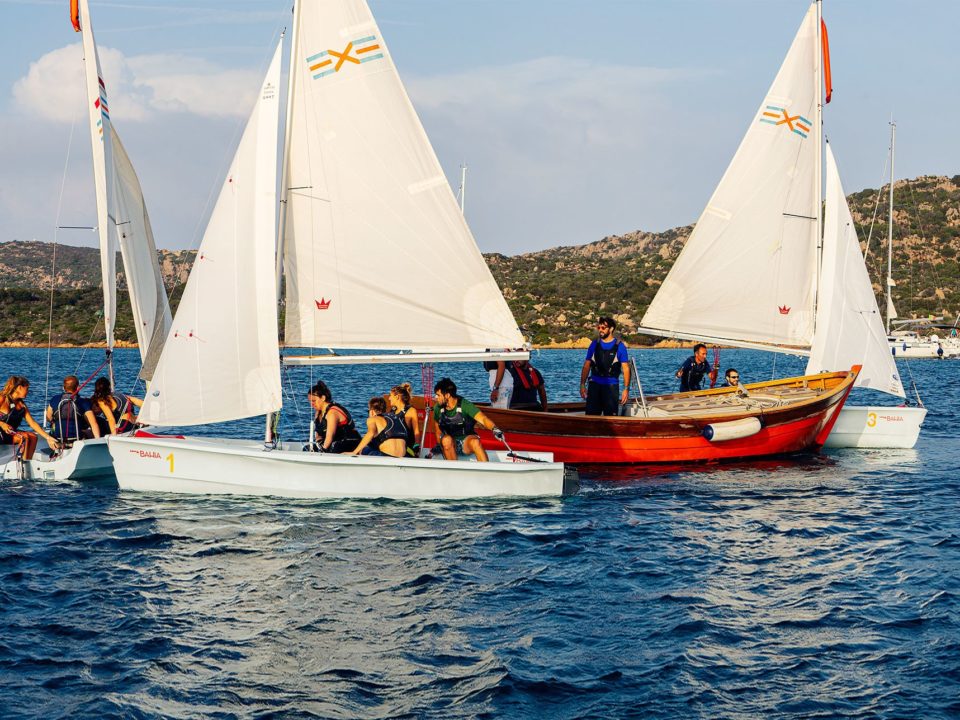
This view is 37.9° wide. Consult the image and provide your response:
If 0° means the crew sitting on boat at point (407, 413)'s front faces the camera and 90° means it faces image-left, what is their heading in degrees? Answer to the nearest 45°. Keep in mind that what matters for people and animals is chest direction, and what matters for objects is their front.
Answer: approximately 90°

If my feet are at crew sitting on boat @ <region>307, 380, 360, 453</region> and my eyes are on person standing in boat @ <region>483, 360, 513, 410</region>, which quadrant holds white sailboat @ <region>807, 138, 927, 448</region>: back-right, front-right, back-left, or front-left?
front-right

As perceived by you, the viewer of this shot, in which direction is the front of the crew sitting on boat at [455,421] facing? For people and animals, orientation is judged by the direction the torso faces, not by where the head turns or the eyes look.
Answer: facing the viewer and to the left of the viewer

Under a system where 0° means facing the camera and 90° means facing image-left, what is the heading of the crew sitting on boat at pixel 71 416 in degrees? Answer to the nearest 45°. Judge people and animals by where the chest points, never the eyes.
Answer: approximately 180°

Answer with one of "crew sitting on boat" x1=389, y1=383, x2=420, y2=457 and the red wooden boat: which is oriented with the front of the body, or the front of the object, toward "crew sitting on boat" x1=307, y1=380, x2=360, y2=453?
"crew sitting on boat" x1=389, y1=383, x2=420, y2=457

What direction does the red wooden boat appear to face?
to the viewer's right

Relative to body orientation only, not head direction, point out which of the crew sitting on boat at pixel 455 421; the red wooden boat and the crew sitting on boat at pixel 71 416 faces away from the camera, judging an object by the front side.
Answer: the crew sitting on boat at pixel 71 416

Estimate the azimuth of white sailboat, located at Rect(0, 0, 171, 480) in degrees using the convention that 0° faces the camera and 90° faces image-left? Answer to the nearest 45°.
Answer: approximately 225°

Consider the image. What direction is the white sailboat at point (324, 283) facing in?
to the viewer's left

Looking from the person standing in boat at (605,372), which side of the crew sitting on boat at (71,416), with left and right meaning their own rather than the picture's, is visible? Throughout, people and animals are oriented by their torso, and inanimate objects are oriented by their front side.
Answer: right

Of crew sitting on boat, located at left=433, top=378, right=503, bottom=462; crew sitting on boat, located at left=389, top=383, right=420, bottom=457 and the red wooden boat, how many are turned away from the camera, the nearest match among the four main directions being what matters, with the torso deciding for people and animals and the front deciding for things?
0

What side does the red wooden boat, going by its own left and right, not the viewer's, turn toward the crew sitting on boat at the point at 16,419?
back

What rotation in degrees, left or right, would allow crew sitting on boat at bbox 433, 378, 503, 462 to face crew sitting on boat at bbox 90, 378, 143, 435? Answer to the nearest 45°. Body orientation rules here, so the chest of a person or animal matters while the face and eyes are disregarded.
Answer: approximately 90° to their right

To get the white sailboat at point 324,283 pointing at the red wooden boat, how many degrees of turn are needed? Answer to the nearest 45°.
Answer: approximately 135° to its right
